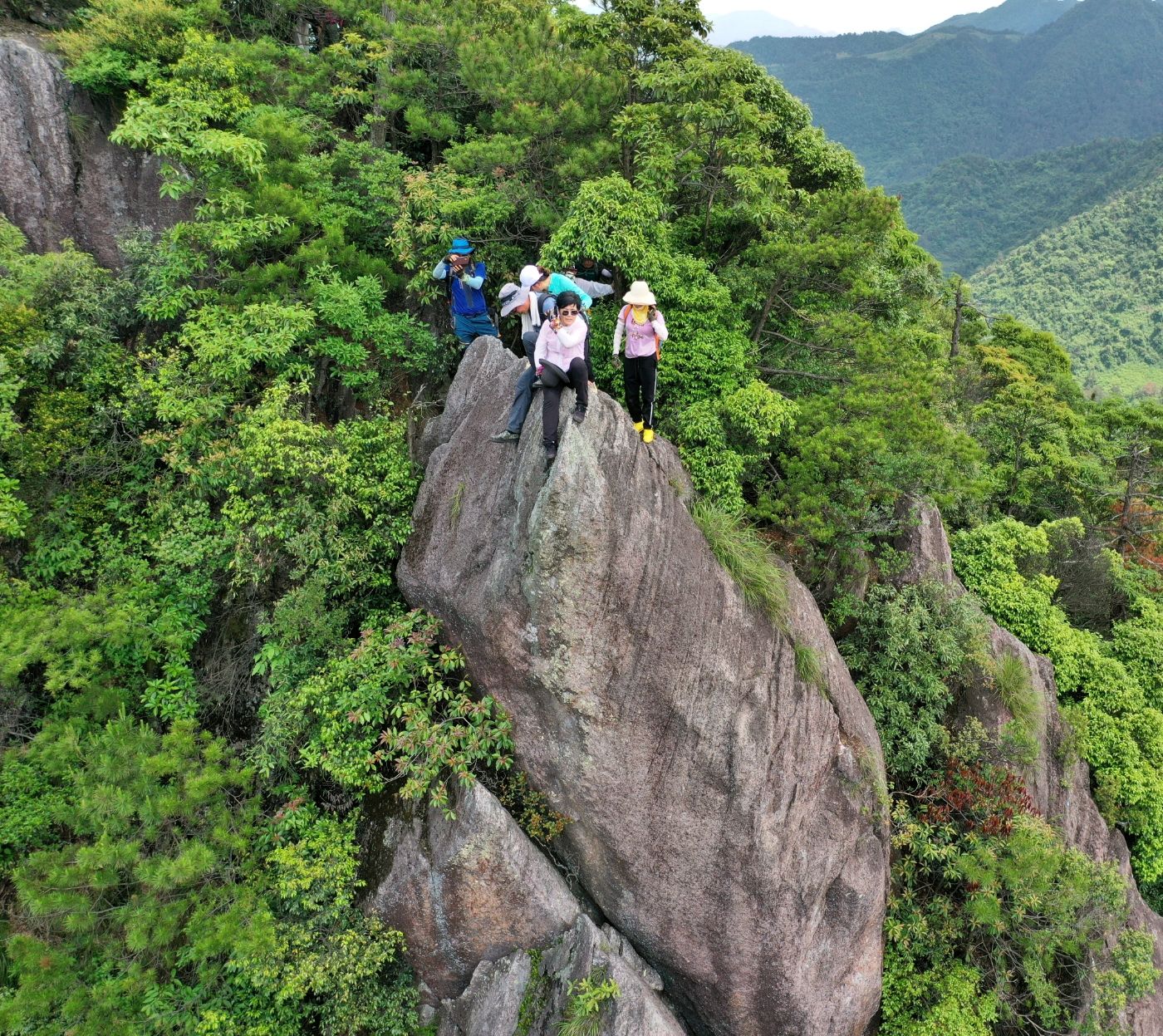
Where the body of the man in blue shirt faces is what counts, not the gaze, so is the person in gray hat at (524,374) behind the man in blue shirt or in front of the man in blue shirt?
in front

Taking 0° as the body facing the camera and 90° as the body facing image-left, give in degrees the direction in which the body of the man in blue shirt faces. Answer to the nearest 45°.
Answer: approximately 0°

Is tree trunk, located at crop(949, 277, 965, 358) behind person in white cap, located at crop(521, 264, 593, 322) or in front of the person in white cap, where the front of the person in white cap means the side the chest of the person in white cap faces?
behind

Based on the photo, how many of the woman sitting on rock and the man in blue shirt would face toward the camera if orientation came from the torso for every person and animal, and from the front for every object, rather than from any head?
2

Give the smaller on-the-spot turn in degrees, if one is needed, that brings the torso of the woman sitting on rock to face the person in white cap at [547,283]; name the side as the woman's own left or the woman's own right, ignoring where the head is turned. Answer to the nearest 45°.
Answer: approximately 180°

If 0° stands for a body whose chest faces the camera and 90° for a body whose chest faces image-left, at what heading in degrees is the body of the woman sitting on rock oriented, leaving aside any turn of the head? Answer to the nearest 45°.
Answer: approximately 0°
